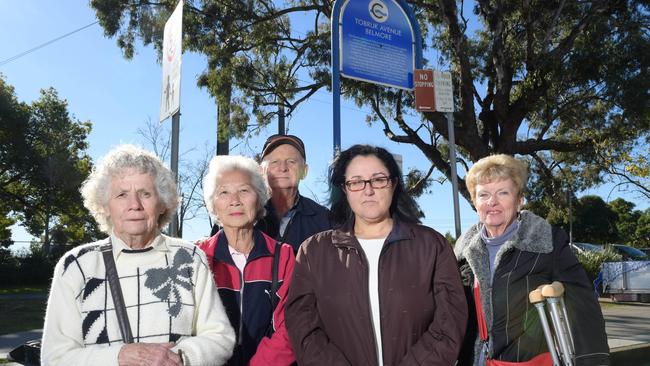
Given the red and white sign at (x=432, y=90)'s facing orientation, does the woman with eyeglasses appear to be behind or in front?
in front

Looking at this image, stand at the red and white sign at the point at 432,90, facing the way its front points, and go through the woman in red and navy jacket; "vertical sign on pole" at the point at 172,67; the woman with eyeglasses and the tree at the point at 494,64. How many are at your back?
1

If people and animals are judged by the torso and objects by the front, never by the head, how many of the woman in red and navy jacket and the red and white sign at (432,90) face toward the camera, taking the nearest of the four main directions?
2

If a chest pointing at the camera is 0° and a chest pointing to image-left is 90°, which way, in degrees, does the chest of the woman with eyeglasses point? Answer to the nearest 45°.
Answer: approximately 0°

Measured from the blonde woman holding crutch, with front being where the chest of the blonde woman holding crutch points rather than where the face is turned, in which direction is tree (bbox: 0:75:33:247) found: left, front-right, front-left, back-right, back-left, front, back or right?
right

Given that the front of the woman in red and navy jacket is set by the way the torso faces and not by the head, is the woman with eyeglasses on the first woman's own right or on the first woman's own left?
on the first woman's own left

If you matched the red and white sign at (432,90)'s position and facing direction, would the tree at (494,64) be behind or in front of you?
behind

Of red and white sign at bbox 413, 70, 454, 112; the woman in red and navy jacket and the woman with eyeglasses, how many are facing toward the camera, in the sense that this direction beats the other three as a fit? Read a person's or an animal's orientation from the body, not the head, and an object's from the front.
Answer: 3

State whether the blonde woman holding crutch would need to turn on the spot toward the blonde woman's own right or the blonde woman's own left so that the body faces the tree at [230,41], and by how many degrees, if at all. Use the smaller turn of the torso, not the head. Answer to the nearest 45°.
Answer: approximately 90° to the blonde woman's own right

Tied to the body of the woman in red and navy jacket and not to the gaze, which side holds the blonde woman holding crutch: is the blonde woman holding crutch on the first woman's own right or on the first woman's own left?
on the first woman's own left

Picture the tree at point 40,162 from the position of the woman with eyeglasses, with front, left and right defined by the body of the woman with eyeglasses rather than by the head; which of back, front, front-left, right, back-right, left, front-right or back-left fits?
back-right
